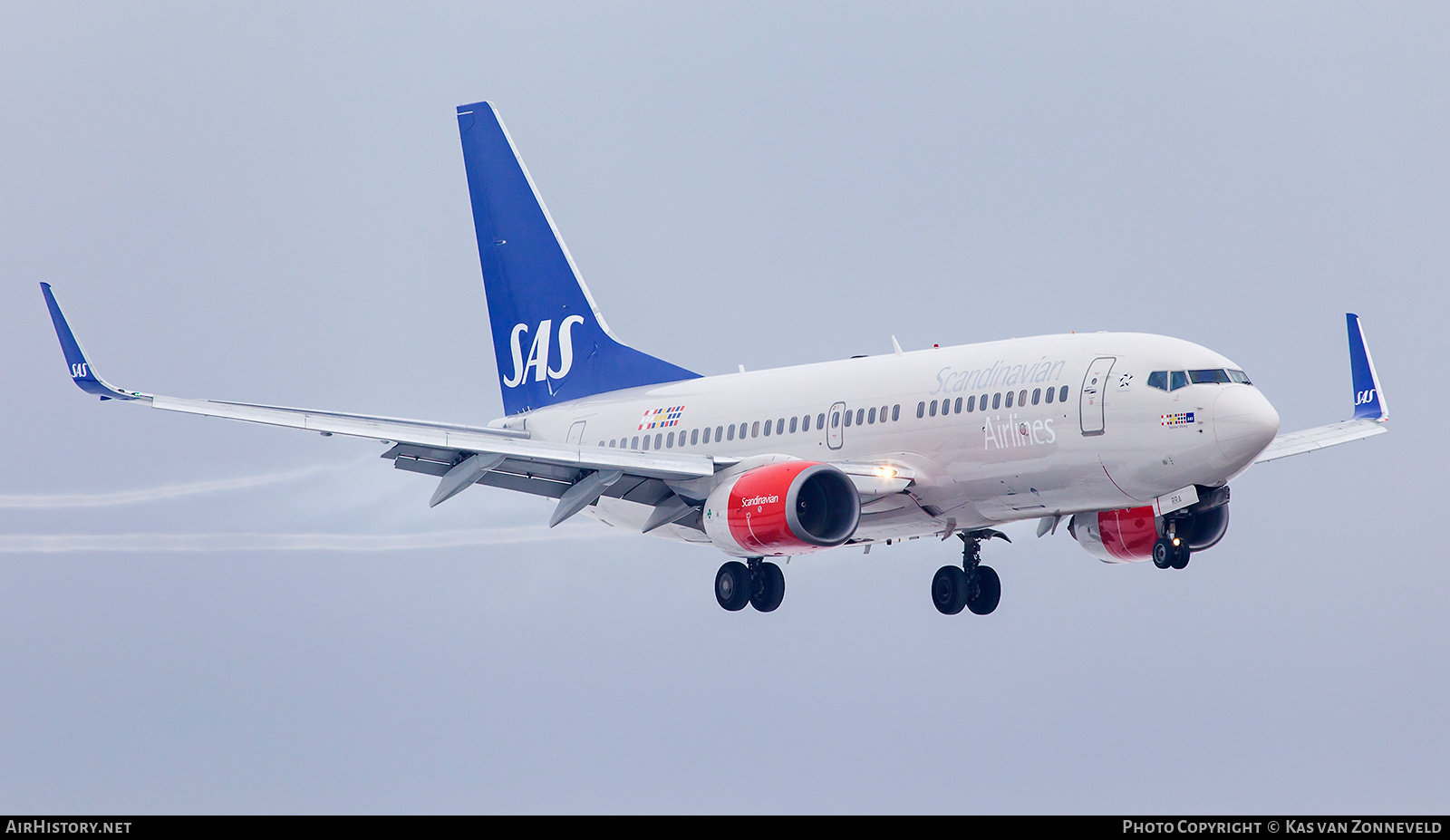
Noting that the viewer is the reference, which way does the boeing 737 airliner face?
facing the viewer and to the right of the viewer
